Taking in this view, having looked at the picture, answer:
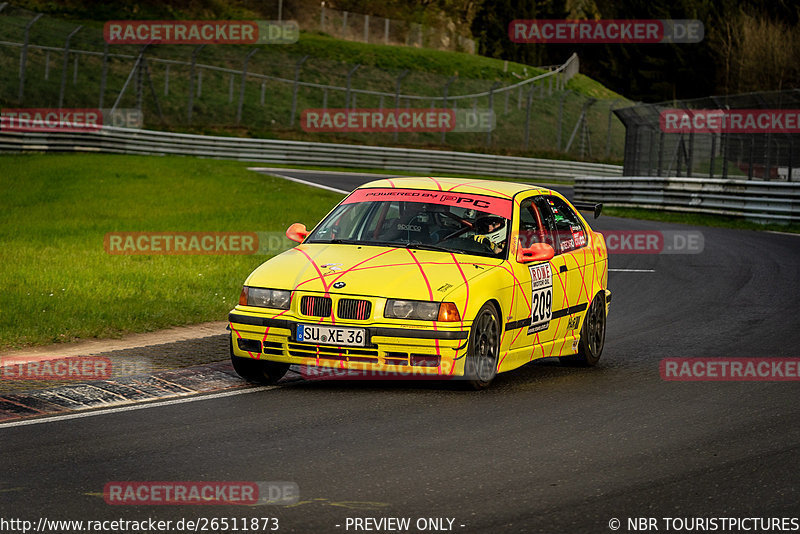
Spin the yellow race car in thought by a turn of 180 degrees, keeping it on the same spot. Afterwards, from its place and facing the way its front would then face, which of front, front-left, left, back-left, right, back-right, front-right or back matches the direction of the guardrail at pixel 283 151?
front-left

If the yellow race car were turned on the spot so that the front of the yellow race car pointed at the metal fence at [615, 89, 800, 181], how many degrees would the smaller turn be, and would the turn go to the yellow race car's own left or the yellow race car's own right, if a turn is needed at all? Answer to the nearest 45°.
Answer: approximately 135° to the yellow race car's own right

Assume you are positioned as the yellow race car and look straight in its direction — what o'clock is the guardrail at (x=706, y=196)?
The guardrail is roughly at 5 o'clock from the yellow race car.

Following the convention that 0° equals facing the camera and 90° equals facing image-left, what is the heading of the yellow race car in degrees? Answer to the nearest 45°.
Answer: approximately 45°
